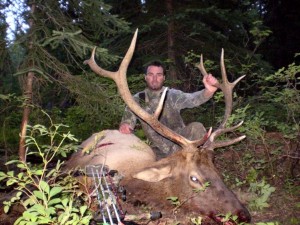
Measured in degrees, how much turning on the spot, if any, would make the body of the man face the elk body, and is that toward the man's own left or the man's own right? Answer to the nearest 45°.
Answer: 0° — they already face it

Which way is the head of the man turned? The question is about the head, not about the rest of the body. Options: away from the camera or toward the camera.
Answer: toward the camera

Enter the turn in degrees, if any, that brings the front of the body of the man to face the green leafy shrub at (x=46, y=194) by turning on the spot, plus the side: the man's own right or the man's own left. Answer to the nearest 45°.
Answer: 0° — they already face it

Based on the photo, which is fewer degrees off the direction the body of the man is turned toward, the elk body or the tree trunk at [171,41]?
the elk body

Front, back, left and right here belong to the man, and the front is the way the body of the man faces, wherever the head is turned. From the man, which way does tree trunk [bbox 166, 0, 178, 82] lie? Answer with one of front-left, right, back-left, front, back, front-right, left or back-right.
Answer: back

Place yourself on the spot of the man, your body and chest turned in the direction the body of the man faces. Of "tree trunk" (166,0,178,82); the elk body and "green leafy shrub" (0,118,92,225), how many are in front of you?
2

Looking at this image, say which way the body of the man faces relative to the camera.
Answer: toward the camera
